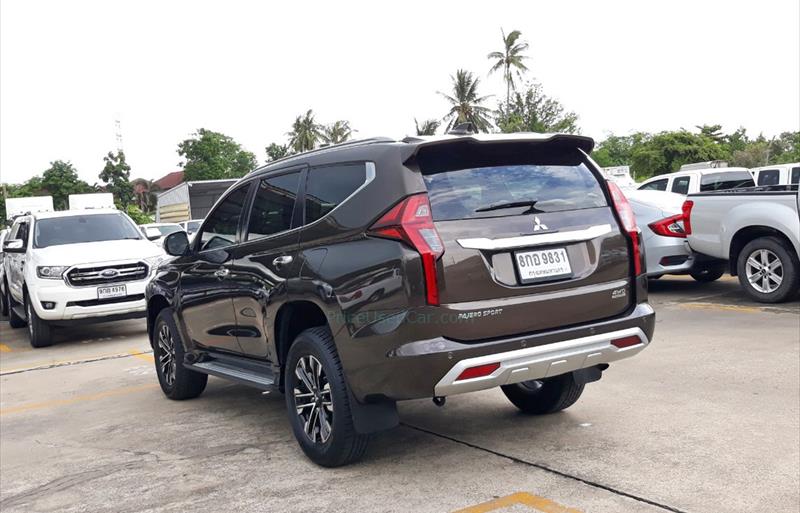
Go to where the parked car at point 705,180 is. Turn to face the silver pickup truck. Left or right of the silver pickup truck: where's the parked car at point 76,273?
right

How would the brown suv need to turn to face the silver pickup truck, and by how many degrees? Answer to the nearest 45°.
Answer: approximately 90° to its right

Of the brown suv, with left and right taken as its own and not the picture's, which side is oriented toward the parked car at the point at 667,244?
right

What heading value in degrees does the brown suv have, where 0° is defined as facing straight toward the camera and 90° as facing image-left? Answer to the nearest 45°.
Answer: approximately 135°

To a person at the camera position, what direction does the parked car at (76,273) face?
facing the viewer and to the right of the viewer

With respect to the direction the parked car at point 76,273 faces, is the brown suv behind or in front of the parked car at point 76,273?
in front

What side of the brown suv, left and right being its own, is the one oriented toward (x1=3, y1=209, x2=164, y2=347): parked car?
front

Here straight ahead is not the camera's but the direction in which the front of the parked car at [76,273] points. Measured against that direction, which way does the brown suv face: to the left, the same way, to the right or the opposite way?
the opposite way

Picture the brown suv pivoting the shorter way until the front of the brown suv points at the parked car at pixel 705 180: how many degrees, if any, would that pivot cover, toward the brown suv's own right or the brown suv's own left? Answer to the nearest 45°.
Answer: approximately 90° to the brown suv's own right

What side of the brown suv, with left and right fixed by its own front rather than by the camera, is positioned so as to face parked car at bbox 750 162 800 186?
right

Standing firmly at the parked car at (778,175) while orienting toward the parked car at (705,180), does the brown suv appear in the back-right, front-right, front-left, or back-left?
front-left
